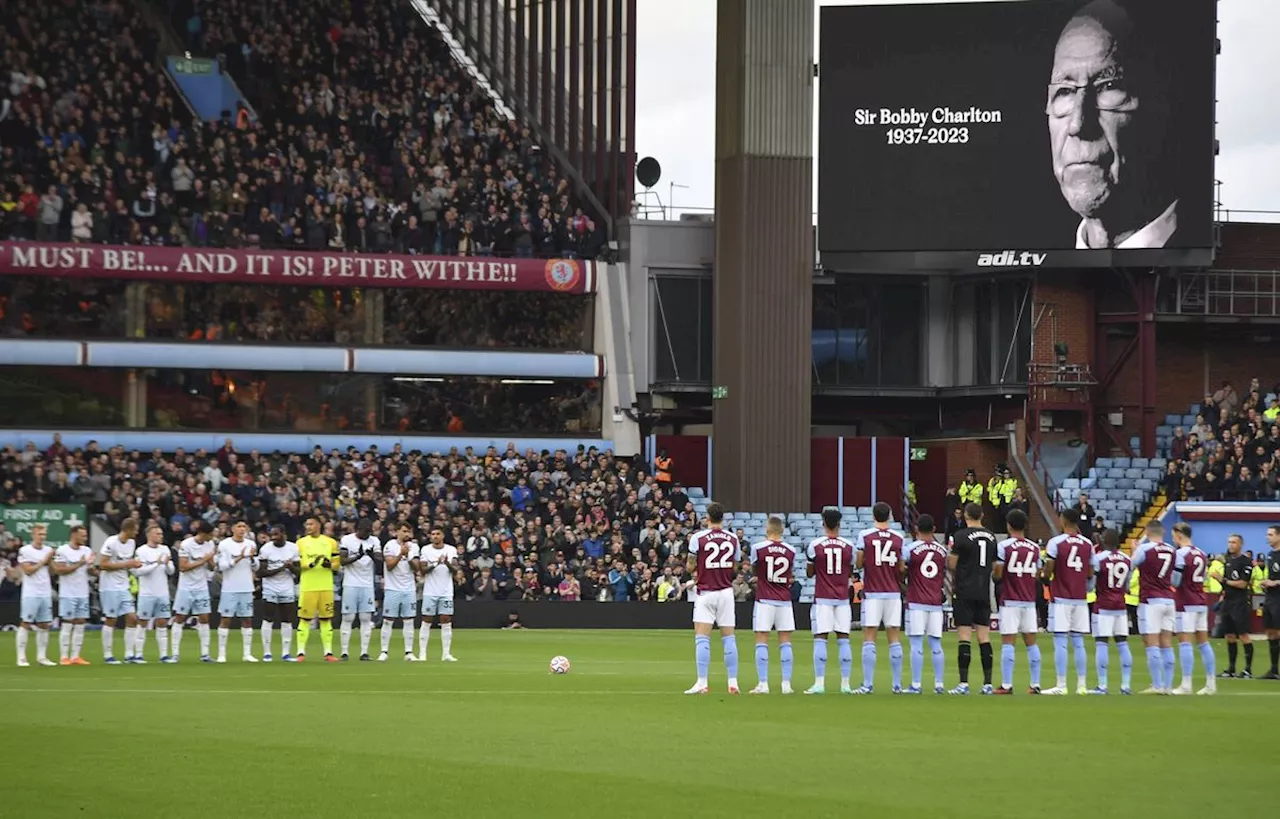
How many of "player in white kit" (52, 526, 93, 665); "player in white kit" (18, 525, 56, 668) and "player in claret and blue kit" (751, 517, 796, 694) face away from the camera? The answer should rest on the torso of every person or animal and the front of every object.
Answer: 1

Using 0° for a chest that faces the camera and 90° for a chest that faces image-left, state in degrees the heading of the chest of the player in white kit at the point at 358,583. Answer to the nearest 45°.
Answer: approximately 0°

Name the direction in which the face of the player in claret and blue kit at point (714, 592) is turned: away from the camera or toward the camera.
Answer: away from the camera

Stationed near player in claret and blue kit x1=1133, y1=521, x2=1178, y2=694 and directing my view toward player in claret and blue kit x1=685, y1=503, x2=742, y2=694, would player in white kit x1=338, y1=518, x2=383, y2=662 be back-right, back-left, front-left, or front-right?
front-right

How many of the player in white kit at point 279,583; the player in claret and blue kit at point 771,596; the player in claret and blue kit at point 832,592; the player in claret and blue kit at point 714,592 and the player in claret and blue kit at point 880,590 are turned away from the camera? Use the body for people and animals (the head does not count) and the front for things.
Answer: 4

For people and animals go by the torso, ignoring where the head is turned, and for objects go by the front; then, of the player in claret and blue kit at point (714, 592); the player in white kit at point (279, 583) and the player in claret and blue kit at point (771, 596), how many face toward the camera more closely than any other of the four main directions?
1

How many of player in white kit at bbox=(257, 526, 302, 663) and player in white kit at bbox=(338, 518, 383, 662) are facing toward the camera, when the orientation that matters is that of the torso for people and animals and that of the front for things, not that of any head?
2

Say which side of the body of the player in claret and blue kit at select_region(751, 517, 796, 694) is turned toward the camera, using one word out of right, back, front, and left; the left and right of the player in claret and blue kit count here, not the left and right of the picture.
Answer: back

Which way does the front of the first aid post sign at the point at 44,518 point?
toward the camera

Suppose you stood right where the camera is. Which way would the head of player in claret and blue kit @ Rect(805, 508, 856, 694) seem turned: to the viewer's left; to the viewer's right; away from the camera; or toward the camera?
away from the camera

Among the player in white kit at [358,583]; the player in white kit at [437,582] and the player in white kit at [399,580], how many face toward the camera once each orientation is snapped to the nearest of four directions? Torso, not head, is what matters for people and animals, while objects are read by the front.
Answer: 3

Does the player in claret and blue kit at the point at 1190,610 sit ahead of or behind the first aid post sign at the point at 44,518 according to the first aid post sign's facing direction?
ahead

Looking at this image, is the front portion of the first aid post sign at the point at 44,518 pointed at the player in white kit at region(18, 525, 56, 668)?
yes

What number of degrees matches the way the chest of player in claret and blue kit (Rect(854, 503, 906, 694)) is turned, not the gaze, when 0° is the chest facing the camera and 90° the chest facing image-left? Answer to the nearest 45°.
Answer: approximately 180°

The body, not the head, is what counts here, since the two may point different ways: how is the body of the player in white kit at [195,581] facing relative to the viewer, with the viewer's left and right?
facing the viewer and to the right of the viewer

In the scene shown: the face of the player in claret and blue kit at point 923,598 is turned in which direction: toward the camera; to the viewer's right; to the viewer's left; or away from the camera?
away from the camera
